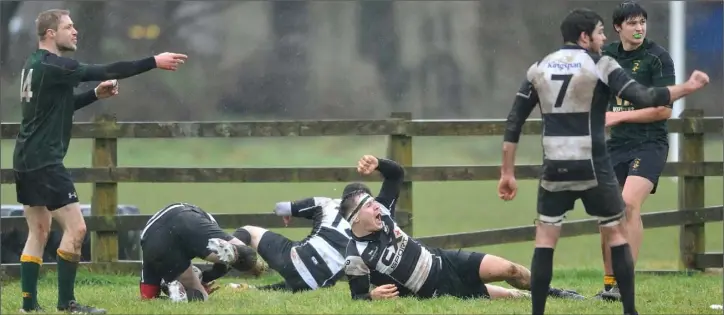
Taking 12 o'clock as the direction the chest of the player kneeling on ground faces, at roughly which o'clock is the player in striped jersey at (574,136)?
The player in striped jersey is roughly at 1 o'clock from the player kneeling on ground.

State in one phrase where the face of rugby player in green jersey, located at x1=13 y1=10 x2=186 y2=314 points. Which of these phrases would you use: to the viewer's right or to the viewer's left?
to the viewer's right

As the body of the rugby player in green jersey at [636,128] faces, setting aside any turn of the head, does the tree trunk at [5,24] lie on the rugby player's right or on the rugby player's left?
on the rugby player's right

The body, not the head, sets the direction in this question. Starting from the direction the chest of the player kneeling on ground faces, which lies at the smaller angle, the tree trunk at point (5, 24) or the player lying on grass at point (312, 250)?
the player lying on grass

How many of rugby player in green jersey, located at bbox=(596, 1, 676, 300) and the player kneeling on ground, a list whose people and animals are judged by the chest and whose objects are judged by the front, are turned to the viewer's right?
1

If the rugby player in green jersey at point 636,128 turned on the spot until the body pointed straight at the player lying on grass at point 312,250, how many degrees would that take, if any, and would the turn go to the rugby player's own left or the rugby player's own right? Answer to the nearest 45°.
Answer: approximately 45° to the rugby player's own right

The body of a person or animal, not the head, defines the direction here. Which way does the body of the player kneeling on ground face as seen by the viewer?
to the viewer's right

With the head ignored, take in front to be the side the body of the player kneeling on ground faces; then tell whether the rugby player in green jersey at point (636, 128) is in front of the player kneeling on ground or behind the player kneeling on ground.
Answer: in front

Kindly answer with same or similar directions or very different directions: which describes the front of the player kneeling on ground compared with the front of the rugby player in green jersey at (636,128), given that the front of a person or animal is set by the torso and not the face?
very different directions
